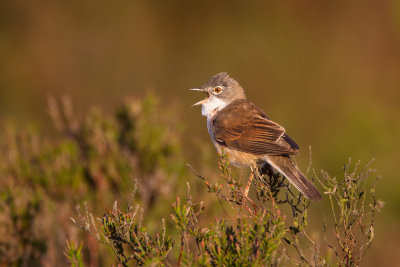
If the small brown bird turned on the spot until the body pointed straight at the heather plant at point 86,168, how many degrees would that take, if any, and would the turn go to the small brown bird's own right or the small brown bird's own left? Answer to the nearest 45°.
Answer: approximately 45° to the small brown bird's own right

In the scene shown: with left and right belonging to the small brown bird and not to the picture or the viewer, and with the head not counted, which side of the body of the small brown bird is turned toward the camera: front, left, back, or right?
left
